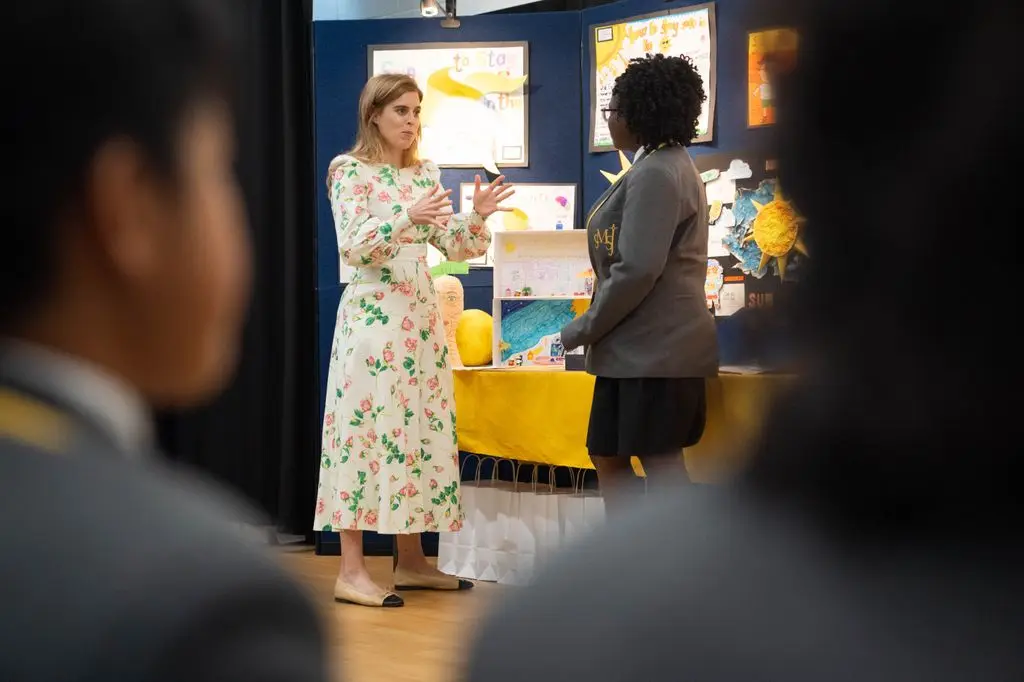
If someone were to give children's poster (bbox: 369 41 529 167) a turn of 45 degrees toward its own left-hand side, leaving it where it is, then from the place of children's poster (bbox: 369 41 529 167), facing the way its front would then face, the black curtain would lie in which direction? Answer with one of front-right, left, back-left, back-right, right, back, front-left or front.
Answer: back

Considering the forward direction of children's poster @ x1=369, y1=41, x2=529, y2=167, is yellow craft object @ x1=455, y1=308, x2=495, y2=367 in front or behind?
in front

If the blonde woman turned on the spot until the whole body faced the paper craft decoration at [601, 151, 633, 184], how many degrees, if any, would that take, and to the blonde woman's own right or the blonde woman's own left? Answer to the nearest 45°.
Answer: approximately 90° to the blonde woman's own left

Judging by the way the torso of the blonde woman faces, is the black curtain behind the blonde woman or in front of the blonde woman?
behind

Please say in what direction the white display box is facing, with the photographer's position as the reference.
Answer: facing the viewer

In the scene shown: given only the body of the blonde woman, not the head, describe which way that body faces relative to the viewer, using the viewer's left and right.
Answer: facing the viewer and to the right of the viewer

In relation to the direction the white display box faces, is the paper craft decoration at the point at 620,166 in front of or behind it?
behind

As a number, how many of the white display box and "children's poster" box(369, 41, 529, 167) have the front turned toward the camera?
2

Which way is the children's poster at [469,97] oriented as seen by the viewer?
toward the camera

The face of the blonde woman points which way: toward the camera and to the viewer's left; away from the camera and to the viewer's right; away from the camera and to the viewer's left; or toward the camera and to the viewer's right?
toward the camera and to the viewer's right
